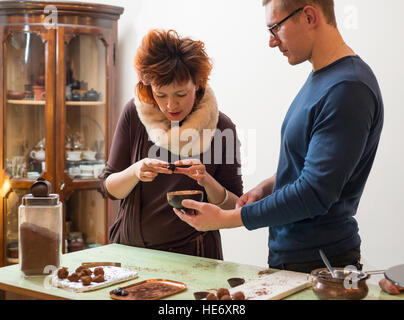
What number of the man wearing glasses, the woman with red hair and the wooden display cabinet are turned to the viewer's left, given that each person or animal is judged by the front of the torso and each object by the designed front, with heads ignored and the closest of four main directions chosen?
1

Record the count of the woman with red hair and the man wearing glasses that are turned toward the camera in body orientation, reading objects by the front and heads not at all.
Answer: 1

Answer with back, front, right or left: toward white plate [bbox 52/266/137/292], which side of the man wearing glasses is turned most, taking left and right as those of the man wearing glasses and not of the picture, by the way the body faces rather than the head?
front

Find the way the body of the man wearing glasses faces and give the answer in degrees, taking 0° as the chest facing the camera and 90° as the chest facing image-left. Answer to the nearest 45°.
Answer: approximately 90°

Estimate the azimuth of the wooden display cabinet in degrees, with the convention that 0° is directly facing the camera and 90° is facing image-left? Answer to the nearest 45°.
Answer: approximately 0°

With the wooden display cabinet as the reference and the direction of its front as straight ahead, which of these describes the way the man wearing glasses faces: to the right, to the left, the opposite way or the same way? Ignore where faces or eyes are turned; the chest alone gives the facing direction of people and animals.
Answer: to the right

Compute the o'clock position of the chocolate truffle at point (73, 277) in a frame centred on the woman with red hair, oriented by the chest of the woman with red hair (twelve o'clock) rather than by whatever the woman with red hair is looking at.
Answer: The chocolate truffle is roughly at 1 o'clock from the woman with red hair.

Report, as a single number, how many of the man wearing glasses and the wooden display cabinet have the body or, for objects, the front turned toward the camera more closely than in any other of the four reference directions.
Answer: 1

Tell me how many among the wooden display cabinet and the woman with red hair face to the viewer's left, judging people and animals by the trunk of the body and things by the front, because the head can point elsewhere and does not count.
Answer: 0

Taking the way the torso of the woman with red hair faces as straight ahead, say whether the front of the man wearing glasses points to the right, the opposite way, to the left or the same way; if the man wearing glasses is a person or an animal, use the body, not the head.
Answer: to the right

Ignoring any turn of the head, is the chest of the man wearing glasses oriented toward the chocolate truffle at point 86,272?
yes
